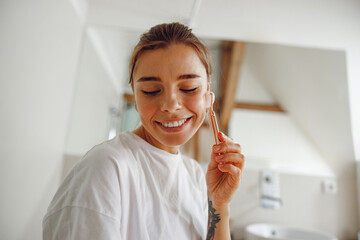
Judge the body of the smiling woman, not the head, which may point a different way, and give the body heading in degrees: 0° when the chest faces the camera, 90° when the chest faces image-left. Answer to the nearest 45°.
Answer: approximately 315°

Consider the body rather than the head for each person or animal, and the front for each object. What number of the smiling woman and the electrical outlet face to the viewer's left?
0

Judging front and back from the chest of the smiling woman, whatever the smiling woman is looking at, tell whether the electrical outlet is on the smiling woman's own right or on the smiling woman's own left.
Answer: on the smiling woman's own left

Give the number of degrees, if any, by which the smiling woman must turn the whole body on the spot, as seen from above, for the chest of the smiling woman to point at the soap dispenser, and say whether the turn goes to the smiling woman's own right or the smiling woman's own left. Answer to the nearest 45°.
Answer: approximately 90° to the smiling woman's own left

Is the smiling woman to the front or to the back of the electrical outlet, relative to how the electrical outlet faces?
to the front

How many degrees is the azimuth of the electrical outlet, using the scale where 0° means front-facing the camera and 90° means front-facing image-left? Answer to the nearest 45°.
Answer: approximately 0°
